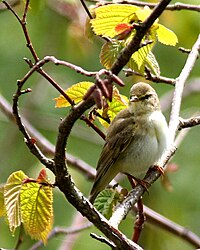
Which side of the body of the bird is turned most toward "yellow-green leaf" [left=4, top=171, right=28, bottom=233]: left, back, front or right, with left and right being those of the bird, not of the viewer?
right

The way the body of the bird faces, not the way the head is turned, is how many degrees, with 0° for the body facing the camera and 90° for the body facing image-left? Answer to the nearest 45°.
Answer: approximately 315°
